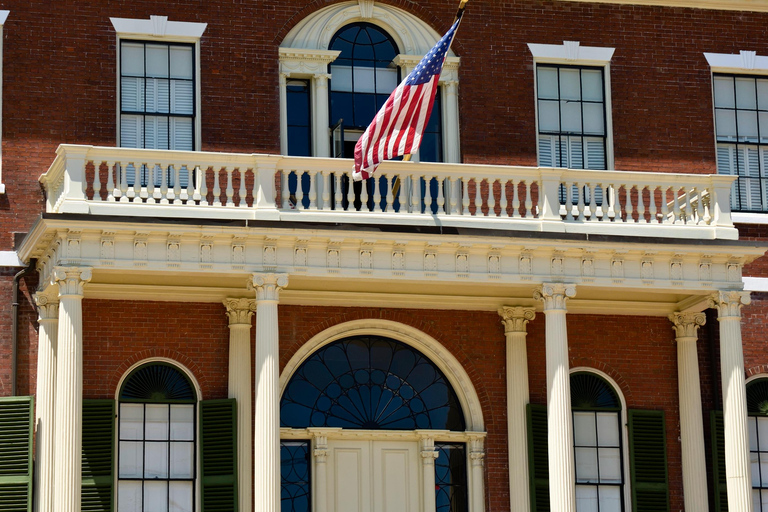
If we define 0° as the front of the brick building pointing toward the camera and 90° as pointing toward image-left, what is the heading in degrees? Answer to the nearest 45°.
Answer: approximately 0°
